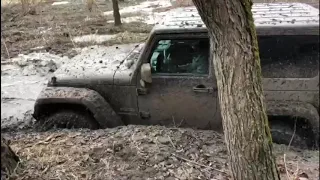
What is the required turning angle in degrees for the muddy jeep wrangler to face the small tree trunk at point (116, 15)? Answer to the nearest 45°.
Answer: approximately 90° to its right

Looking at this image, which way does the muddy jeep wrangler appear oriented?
to the viewer's left

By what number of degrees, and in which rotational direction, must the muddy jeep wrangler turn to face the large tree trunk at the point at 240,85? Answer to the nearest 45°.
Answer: approximately 90° to its left
